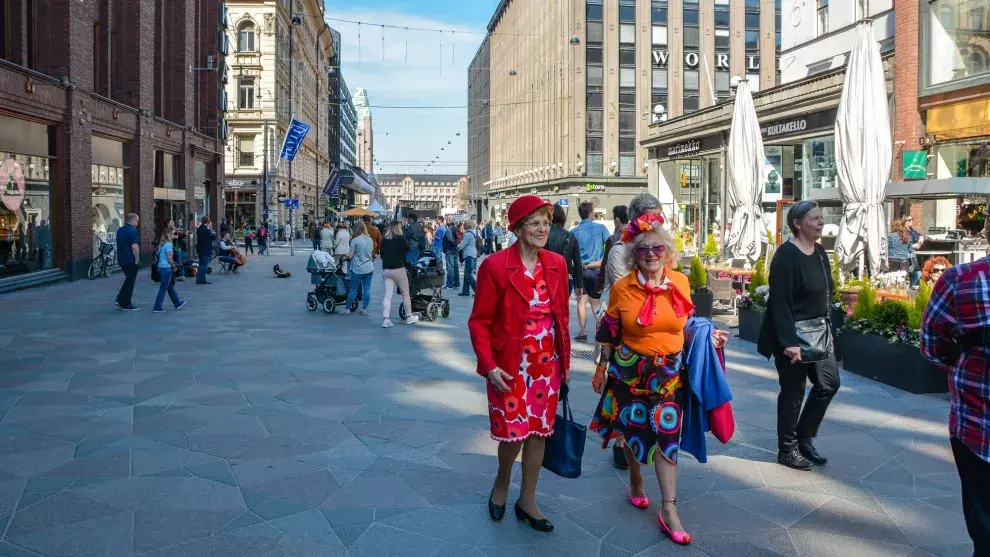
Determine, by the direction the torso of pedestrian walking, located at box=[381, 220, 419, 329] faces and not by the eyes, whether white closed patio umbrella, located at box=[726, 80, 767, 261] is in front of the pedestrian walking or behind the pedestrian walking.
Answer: in front

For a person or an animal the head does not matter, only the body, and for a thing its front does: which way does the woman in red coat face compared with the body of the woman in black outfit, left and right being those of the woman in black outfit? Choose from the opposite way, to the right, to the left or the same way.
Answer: the same way

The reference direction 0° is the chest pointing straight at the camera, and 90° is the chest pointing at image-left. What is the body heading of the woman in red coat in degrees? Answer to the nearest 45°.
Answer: approximately 315°

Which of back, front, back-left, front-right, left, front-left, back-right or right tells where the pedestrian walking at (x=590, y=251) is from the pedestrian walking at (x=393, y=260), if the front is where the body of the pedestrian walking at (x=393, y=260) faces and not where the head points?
right

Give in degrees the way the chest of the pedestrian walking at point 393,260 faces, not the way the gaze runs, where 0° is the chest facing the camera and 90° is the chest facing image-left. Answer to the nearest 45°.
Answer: approximately 225°

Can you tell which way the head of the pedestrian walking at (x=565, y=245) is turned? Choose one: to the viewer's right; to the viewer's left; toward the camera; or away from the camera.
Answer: away from the camera

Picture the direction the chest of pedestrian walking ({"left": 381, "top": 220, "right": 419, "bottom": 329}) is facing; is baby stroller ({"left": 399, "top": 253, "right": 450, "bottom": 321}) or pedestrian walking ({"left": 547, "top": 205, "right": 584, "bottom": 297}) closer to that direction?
the baby stroller

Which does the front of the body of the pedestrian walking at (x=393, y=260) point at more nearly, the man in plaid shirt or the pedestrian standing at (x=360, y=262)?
the pedestrian standing

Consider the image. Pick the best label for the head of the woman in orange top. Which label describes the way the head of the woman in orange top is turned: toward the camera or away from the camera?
toward the camera
